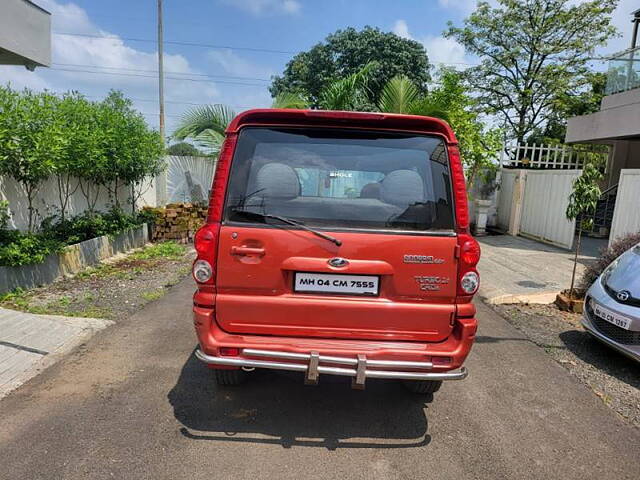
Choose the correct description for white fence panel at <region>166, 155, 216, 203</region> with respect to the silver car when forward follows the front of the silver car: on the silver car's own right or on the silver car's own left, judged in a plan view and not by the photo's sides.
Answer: on the silver car's own right

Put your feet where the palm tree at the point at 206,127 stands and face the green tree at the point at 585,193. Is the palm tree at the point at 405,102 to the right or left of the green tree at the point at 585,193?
left

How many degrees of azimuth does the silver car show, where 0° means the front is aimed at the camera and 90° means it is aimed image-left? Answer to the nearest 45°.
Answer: approximately 45°

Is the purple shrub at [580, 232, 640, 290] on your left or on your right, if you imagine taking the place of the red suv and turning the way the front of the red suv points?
on your right

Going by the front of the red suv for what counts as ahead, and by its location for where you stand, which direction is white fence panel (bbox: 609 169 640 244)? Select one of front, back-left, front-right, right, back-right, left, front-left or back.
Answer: front-right

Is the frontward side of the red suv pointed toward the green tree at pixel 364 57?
yes

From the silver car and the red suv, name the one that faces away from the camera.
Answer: the red suv

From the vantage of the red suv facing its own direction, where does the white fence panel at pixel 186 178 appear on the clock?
The white fence panel is roughly at 11 o'clock from the red suv.

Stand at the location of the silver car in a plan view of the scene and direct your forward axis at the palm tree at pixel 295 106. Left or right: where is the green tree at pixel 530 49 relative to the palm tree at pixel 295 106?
right

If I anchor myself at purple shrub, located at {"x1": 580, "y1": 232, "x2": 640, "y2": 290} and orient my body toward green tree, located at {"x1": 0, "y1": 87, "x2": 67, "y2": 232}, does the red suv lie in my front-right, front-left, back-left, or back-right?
front-left

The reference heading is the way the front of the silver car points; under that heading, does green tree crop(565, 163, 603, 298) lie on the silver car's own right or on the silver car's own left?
on the silver car's own right

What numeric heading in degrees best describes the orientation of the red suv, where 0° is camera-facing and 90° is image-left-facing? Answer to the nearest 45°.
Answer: approximately 180°

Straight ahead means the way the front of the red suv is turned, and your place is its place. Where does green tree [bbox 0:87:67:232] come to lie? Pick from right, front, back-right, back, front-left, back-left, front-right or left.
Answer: front-left

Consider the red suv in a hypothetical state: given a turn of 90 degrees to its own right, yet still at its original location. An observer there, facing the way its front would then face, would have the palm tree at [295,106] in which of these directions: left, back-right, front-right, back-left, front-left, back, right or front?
left

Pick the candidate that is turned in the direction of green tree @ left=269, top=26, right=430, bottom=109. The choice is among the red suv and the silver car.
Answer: the red suv
